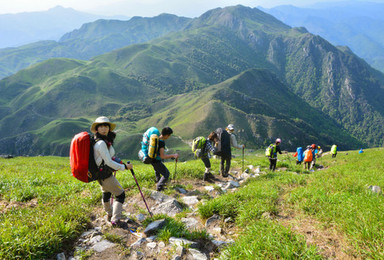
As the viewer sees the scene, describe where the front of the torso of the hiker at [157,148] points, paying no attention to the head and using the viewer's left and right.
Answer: facing to the right of the viewer

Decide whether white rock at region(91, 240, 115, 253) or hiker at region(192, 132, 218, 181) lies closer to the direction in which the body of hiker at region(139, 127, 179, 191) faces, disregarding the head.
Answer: the hiker

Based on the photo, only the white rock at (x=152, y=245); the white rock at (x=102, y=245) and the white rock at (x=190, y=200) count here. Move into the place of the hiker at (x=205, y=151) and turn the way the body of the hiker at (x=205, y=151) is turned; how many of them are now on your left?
0

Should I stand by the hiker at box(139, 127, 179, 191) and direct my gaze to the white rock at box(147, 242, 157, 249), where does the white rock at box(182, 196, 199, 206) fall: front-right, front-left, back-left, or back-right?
front-left

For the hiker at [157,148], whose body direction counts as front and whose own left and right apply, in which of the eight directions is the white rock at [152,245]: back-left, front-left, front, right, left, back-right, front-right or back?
right

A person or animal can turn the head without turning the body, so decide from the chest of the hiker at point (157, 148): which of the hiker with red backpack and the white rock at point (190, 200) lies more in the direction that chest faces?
the white rock

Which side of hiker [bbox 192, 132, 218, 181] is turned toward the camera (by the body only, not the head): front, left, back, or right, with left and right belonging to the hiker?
right

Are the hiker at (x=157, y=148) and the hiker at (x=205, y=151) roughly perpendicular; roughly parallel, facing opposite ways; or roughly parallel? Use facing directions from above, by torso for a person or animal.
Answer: roughly parallel

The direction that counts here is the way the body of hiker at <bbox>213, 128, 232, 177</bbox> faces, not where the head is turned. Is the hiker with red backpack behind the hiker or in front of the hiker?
behind

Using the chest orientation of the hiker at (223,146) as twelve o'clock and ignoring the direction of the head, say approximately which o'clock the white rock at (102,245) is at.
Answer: The white rock is roughly at 5 o'clock from the hiker.
